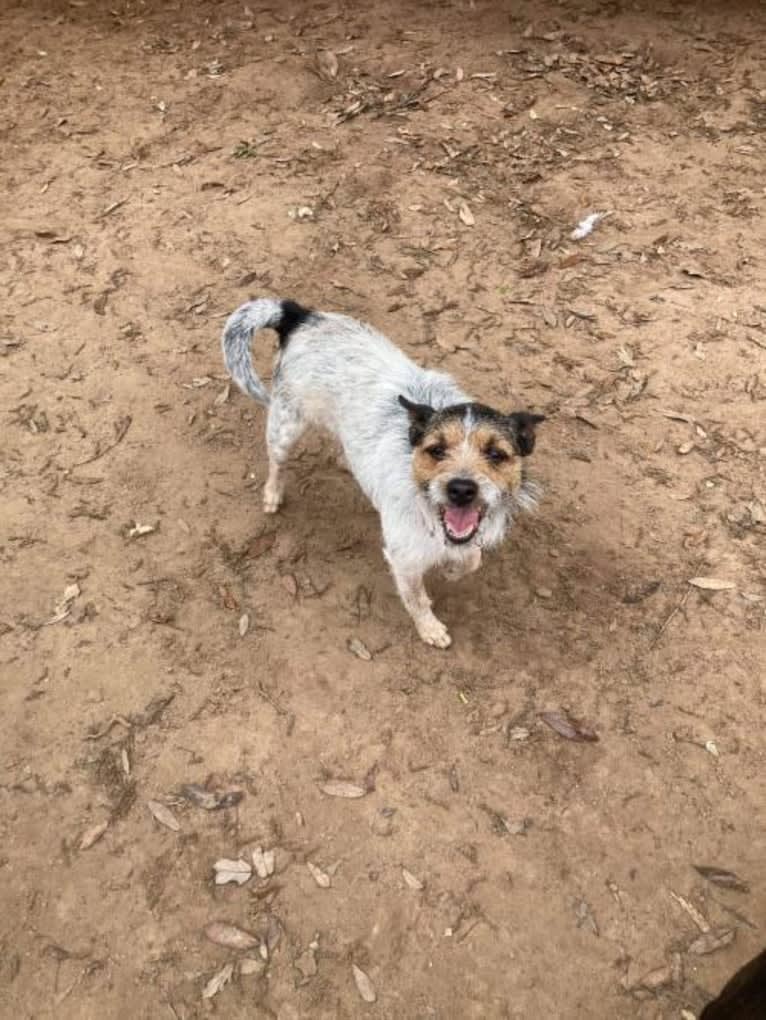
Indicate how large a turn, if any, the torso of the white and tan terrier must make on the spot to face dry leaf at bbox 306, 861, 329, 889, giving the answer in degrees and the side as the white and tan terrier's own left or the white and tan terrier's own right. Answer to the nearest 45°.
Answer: approximately 90° to the white and tan terrier's own right

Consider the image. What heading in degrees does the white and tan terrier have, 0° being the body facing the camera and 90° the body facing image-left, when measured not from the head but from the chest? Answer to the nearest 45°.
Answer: approximately 315°

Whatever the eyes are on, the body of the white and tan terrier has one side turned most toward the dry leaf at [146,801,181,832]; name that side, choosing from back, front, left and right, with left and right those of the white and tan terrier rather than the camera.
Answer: right

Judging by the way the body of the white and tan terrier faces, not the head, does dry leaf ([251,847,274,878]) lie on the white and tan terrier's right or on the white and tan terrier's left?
on the white and tan terrier's right

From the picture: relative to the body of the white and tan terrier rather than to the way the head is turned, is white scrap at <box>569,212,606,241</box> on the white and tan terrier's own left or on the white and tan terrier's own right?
on the white and tan terrier's own left

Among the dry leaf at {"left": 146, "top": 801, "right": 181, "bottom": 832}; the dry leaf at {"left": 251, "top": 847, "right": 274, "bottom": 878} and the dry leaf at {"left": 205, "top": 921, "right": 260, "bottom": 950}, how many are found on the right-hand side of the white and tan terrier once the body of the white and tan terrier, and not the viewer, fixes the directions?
3

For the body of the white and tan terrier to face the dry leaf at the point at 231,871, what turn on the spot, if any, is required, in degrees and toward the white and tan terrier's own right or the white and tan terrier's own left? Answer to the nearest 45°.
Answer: approximately 90° to the white and tan terrier's own right

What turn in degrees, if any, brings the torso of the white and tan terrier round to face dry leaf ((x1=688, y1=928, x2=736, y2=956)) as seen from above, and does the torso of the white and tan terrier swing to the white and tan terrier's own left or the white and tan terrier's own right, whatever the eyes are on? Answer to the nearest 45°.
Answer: approximately 45° to the white and tan terrier's own right

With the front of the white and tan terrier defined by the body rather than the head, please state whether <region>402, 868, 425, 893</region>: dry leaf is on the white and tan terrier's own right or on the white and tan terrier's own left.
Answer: on the white and tan terrier's own right

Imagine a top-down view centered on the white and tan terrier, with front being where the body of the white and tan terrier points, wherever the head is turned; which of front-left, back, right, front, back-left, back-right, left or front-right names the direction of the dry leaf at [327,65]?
back-left

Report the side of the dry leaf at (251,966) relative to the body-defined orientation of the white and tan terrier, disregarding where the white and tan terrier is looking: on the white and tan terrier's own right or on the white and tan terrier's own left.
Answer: on the white and tan terrier's own right
